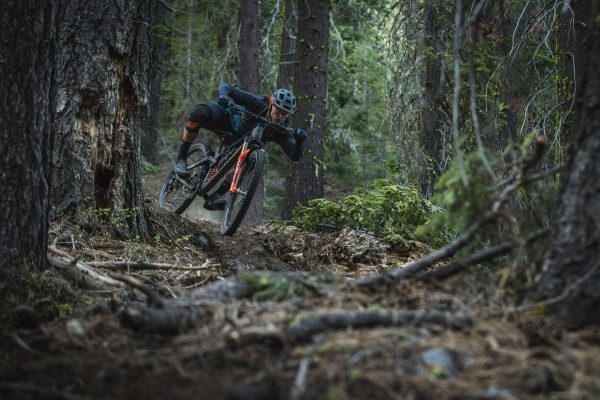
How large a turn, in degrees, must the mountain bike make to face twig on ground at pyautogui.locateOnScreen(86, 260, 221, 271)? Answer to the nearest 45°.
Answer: approximately 45° to its right

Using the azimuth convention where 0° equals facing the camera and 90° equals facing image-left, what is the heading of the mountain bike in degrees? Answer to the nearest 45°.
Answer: approximately 315°

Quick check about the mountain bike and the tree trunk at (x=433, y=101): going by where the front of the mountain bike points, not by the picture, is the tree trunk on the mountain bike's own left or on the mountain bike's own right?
on the mountain bike's own left

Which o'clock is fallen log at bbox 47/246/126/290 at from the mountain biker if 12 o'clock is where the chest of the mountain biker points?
The fallen log is roughly at 2 o'clock from the mountain biker.

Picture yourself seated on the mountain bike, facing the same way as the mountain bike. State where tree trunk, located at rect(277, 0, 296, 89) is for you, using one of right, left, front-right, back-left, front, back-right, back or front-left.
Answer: back-left

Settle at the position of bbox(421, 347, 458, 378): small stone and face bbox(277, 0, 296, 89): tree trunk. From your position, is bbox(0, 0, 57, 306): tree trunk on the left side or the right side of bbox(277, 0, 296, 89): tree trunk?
left

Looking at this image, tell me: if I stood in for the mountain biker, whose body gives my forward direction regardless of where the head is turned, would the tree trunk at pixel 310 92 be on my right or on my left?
on my left

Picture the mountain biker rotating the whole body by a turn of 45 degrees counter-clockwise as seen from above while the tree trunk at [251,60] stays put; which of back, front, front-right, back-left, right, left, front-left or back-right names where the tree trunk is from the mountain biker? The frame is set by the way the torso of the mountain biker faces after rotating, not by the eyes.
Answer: left

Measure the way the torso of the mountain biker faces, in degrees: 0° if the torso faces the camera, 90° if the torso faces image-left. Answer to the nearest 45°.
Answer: approximately 315°
